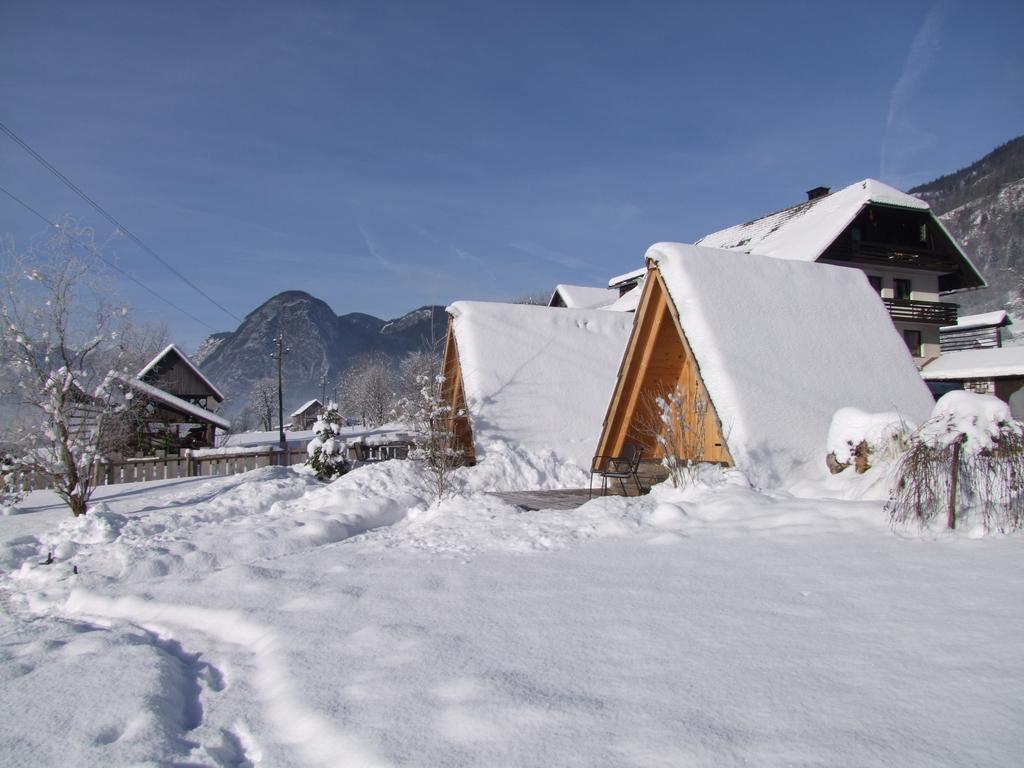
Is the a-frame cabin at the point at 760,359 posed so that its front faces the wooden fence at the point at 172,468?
no

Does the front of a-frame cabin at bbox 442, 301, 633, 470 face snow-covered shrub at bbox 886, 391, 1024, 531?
no

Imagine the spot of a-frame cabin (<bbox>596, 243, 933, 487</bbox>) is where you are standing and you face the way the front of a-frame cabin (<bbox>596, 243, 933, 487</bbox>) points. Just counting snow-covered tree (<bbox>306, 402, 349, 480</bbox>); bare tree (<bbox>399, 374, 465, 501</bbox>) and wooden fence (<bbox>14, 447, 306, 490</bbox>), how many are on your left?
0

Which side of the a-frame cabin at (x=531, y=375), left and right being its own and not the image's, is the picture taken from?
left

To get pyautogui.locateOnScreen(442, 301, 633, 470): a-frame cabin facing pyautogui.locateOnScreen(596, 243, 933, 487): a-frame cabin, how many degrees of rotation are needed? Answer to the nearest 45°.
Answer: approximately 135° to its left

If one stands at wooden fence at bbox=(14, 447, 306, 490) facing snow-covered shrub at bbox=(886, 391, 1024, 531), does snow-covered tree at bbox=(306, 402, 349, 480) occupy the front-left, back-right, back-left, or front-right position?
front-left

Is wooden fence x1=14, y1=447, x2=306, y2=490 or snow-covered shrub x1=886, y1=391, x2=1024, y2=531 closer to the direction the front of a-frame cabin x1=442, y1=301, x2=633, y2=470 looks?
the wooden fence

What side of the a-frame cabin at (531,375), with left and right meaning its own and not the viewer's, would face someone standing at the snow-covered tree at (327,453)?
front

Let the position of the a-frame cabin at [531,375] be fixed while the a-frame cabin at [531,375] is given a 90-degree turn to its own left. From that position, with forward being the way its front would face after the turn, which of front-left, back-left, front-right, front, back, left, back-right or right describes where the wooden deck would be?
front

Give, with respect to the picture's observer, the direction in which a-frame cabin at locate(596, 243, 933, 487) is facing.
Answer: facing the viewer and to the left of the viewer

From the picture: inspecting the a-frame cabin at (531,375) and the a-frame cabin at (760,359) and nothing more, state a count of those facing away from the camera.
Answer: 0

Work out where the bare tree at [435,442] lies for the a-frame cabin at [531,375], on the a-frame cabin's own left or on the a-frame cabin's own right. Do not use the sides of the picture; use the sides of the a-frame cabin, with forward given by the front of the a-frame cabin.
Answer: on the a-frame cabin's own left
